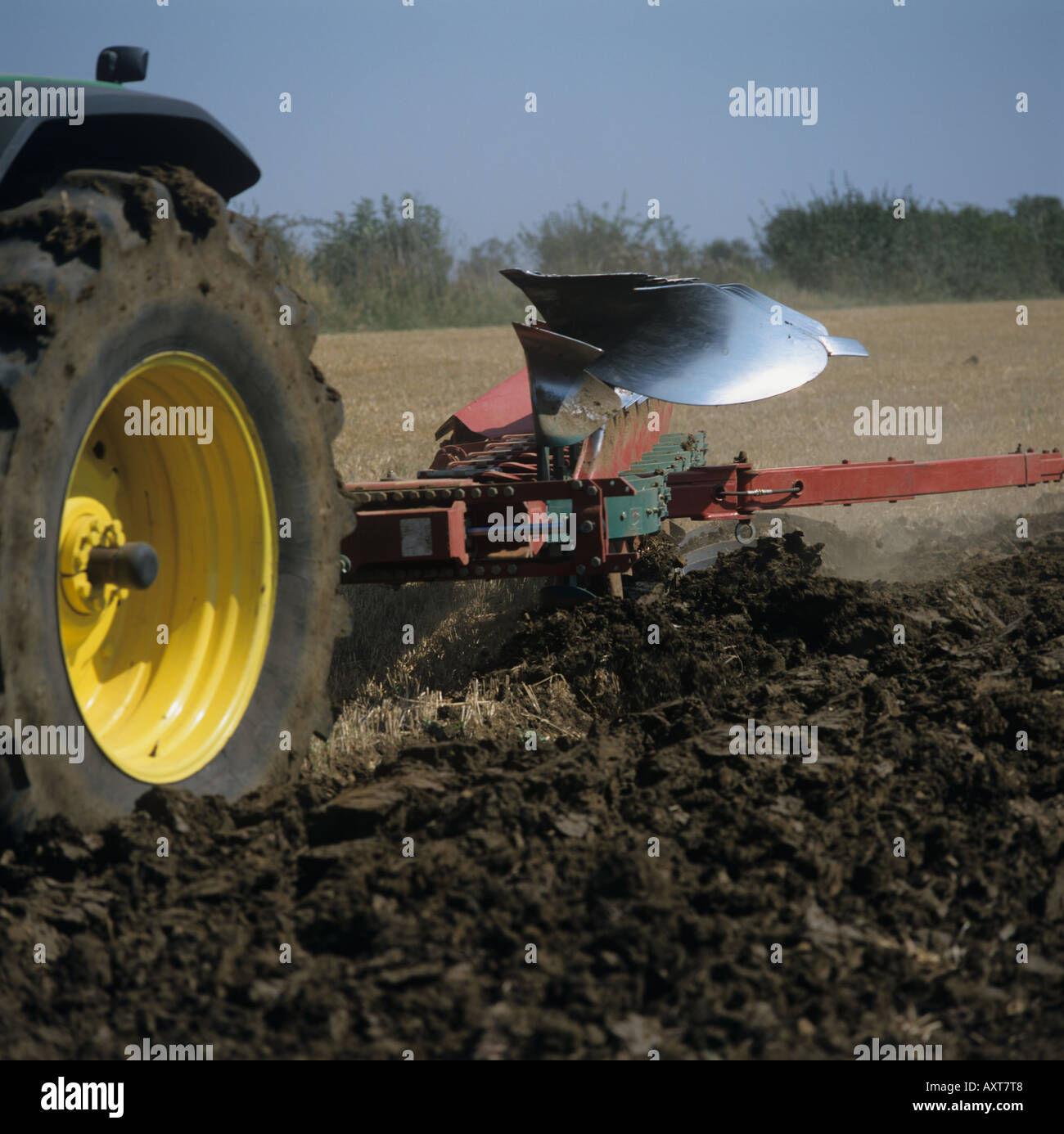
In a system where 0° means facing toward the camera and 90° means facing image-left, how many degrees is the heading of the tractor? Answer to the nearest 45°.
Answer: approximately 45°

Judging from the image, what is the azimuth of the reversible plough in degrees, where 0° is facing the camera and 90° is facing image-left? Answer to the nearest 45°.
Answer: approximately 45°
